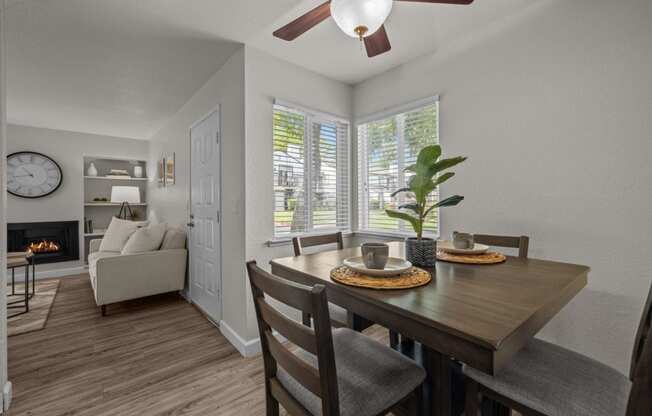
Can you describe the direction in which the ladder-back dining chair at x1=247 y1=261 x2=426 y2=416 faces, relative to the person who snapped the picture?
facing away from the viewer and to the right of the viewer

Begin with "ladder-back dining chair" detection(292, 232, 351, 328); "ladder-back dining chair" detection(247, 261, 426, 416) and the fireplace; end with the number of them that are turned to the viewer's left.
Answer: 0

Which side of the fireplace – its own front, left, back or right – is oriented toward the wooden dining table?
front

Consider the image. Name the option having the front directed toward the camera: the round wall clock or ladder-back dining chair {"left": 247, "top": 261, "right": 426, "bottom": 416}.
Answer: the round wall clock

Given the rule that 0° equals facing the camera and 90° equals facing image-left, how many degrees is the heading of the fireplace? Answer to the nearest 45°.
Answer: approximately 0°

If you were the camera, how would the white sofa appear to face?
facing to the left of the viewer

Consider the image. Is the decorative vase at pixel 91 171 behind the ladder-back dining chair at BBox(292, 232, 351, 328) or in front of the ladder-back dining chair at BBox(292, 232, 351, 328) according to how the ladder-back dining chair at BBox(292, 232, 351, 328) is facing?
behind

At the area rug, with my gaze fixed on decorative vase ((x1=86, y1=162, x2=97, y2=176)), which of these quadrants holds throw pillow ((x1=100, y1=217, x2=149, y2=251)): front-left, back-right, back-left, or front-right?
front-right

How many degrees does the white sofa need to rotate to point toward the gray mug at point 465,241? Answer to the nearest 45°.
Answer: approximately 135° to its left

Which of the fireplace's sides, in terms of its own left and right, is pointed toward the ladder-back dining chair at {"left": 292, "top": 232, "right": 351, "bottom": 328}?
front

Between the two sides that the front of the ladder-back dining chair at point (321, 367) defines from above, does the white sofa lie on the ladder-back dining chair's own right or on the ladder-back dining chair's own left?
on the ladder-back dining chair's own left

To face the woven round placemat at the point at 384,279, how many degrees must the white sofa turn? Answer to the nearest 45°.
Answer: approximately 90° to its left

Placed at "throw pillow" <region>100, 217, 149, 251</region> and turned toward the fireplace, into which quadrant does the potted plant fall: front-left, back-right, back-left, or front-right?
back-left

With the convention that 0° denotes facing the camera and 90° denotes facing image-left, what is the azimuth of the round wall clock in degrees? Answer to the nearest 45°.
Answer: approximately 0°
